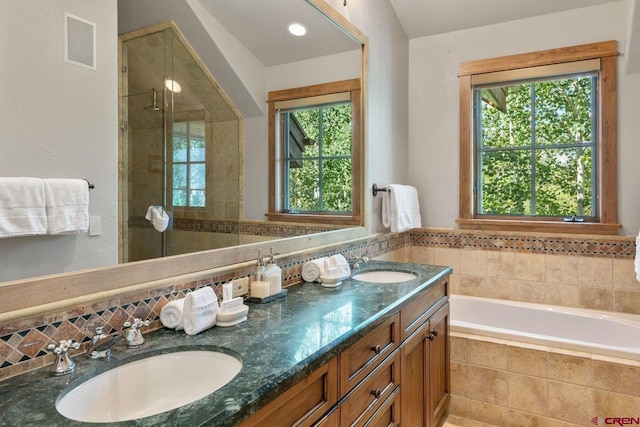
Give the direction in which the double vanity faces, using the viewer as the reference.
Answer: facing the viewer and to the right of the viewer

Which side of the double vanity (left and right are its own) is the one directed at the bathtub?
left

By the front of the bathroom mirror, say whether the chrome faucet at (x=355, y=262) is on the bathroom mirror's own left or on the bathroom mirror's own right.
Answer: on the bathroom mirror's own left

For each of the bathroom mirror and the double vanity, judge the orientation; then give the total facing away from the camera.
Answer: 0

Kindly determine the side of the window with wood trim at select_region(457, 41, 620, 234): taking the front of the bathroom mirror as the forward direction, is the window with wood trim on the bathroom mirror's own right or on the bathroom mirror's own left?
on the bathroom mirror's own left

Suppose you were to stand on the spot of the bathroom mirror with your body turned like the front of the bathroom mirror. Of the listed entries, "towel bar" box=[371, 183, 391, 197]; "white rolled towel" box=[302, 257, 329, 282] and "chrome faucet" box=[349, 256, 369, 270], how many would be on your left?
3

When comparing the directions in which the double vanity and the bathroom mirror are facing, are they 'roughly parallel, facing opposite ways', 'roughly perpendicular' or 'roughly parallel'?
roughly parallel

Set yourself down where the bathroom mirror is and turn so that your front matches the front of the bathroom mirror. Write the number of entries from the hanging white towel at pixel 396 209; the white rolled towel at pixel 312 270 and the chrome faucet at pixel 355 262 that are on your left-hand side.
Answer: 3

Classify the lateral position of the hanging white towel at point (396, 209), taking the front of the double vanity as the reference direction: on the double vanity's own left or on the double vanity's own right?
on the double vanity's own left
